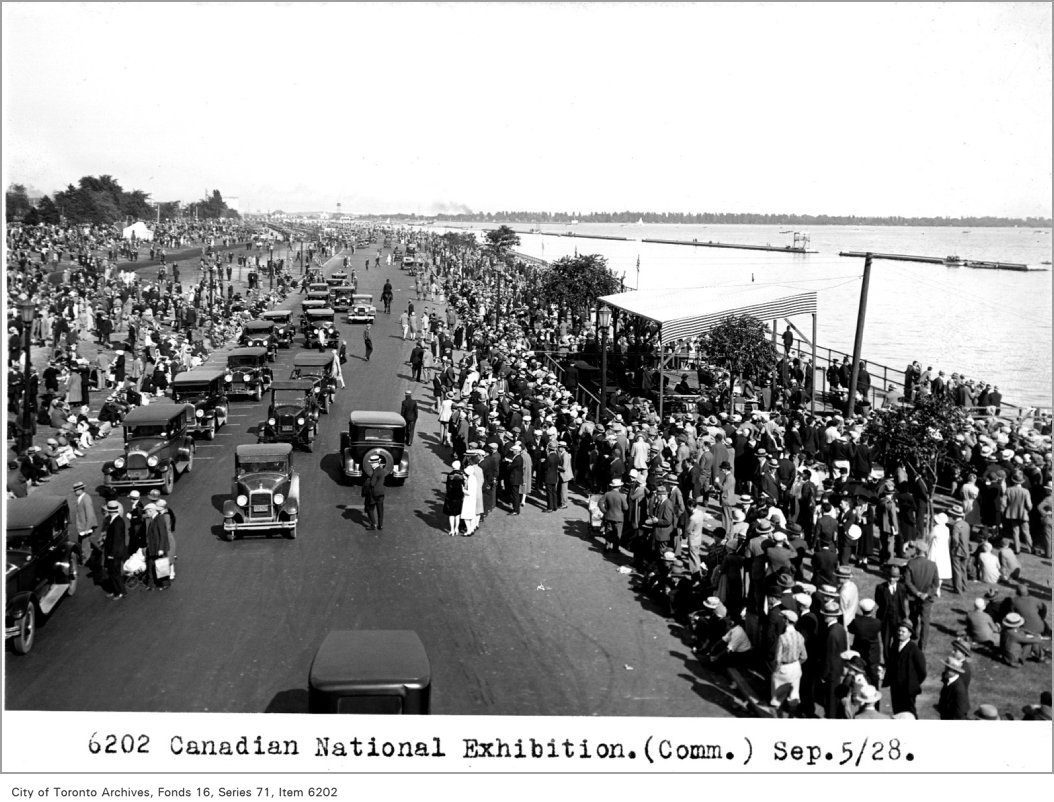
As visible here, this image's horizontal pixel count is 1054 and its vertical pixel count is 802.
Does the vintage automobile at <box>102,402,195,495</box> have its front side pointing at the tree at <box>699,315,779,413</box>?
no

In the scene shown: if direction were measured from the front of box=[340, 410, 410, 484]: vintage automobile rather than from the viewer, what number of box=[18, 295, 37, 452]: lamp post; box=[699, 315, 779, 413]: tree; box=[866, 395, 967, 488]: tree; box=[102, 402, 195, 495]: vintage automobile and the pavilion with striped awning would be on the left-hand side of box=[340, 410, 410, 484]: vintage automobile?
2

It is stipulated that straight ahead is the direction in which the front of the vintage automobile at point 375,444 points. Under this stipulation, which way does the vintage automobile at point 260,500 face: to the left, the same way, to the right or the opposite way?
the opposite way

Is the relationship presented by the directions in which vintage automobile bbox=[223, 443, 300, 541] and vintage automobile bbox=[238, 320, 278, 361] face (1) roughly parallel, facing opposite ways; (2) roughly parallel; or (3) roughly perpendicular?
roughly parallel

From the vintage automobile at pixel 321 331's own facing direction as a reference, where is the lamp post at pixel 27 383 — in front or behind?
in front

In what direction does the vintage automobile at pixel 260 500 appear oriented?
toward the camera

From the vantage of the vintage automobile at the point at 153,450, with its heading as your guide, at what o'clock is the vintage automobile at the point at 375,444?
the vintage automobile at the point at 375,444 is roughly at 8 o'clock from the vintage automobile at the point at 153,450.

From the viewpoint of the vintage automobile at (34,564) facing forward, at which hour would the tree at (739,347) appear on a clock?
The tree is roughly at 7 o'clock from the vintage automobile.

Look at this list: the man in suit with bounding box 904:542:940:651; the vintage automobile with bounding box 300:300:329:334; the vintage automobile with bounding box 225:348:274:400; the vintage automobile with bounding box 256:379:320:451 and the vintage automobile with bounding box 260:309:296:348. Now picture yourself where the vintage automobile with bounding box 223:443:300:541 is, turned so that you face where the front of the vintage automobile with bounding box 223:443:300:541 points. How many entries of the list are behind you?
4

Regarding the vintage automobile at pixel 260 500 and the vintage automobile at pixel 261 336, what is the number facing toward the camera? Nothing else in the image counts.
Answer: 2

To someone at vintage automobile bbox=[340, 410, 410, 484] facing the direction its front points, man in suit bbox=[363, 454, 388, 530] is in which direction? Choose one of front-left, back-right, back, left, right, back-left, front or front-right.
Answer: back

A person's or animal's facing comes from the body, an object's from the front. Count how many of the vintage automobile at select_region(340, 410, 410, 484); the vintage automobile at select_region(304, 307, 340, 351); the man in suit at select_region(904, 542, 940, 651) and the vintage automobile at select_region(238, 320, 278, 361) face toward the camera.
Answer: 2

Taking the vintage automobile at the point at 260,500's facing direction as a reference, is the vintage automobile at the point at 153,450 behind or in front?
behind

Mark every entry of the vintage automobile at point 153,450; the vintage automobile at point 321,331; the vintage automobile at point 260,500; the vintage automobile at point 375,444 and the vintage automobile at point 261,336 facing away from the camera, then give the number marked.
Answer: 1

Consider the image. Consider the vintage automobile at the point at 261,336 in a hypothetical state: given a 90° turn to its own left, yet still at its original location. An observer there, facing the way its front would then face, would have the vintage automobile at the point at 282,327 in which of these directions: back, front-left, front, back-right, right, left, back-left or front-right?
left

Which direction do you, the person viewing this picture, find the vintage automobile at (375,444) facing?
facing away from the viewer

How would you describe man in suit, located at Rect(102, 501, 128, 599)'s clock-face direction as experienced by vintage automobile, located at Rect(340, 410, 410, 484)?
The man in suit is roughly at 7 o'clock from the vintage automobile.

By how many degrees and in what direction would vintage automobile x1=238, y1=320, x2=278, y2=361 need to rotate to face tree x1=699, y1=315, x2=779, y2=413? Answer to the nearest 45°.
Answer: approximately 45° to its left
